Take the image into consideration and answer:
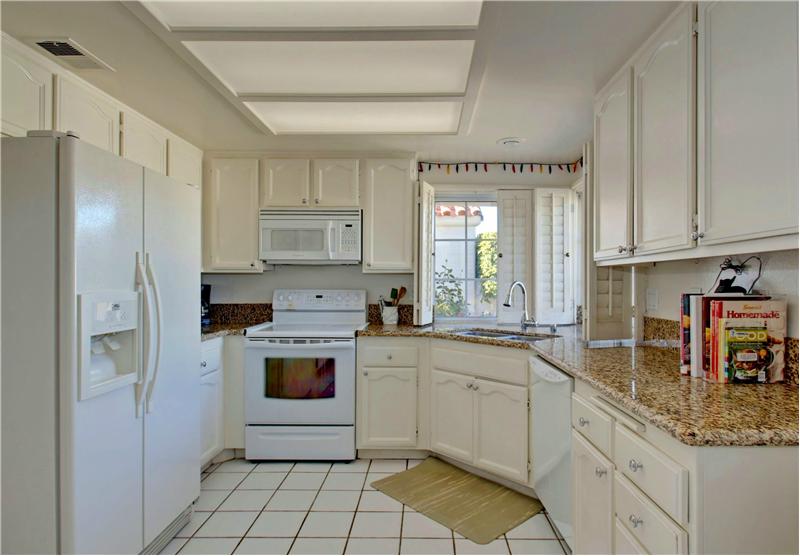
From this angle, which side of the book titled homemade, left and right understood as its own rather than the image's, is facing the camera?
front

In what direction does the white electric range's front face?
toward the camera

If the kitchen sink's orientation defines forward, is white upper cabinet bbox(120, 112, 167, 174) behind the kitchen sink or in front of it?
in front

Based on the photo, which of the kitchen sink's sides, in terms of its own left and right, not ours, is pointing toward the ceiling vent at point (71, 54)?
front

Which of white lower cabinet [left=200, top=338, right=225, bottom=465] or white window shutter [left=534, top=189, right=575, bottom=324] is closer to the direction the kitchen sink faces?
the white lower cabinet

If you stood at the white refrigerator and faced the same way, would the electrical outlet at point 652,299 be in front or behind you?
in front

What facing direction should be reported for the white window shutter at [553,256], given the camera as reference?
facing the viewer

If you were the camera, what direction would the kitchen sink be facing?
facing the viewer and to the left of the viewer

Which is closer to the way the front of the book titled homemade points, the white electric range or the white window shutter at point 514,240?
the white electric range

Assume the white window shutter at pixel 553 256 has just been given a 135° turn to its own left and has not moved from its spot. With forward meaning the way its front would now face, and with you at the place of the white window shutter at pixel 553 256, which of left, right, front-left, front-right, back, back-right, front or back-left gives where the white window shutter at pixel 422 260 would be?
back

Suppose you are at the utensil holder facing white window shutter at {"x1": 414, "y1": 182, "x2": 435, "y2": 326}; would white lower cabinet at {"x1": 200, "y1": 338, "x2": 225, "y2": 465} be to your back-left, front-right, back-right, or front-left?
back-right

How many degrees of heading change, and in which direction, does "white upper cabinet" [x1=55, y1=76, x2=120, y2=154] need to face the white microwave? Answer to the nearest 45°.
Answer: approximately 45° to its left

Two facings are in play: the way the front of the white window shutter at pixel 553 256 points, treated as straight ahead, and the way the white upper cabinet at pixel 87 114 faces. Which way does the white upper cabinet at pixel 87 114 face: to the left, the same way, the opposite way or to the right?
to the left

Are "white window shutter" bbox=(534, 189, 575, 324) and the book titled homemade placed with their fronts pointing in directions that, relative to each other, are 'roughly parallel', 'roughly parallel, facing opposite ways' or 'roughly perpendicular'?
roughly parallel

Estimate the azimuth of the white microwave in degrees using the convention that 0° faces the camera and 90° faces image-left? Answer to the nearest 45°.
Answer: approximately 0°

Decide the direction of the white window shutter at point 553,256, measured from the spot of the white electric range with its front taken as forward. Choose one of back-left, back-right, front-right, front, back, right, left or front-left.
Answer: left
